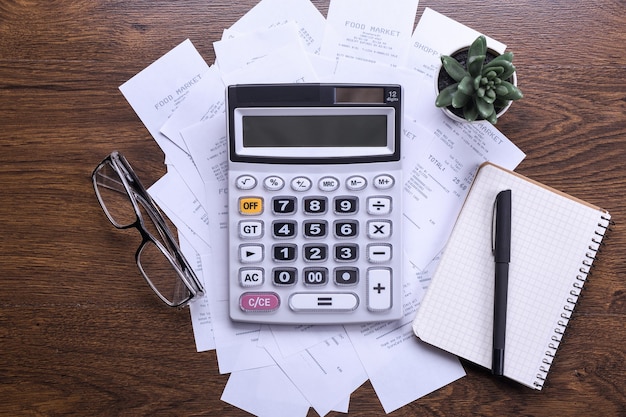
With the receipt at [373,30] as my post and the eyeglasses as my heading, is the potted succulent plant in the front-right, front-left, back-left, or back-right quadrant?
back-left

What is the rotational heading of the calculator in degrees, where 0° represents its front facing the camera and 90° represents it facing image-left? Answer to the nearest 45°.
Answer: approximately 0°
